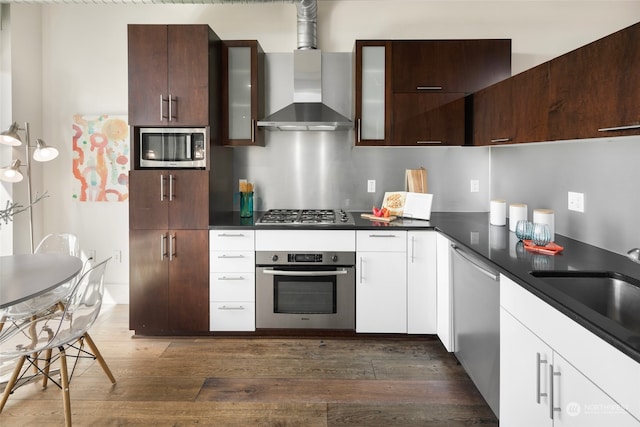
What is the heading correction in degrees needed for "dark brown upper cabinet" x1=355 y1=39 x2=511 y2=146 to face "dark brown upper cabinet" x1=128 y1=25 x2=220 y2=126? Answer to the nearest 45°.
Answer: approximately 90° to its right

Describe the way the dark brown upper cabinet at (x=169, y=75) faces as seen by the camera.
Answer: facing the viewer

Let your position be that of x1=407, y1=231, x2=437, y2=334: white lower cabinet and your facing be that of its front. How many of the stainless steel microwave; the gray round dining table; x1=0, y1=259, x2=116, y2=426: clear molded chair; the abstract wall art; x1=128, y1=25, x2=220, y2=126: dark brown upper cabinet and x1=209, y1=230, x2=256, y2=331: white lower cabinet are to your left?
0

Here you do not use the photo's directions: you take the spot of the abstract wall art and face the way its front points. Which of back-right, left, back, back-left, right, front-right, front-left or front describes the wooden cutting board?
front-left

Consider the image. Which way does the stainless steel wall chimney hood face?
toward the camera

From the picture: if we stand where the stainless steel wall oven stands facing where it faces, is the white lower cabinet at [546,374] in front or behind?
in front

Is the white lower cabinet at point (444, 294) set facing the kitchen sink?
no

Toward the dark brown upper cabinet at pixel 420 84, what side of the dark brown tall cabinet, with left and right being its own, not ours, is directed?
left

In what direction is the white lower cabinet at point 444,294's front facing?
to the viewer's left

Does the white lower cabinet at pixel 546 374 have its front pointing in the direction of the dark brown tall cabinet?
no

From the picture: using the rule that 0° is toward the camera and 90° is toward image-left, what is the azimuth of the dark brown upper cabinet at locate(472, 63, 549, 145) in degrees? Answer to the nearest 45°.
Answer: approximately 45°

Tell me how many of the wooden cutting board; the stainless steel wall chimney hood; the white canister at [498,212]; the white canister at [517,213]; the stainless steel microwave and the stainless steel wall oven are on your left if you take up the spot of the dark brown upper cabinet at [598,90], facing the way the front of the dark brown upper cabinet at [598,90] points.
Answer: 0

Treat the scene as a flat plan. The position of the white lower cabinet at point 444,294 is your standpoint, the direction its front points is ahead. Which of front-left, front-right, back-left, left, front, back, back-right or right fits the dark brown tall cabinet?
front

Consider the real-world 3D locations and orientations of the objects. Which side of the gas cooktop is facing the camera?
front

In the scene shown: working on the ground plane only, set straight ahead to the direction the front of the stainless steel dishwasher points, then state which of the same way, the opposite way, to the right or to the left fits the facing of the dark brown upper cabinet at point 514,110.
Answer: the same way

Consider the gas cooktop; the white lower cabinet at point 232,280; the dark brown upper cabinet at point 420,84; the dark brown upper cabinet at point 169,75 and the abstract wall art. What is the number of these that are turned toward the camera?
5

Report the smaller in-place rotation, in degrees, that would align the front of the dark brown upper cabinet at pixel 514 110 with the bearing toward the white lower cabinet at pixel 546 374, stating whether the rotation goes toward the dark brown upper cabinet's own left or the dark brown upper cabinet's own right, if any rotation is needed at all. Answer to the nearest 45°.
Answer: approximately 45° to the dark brown upper cabinet's own left
